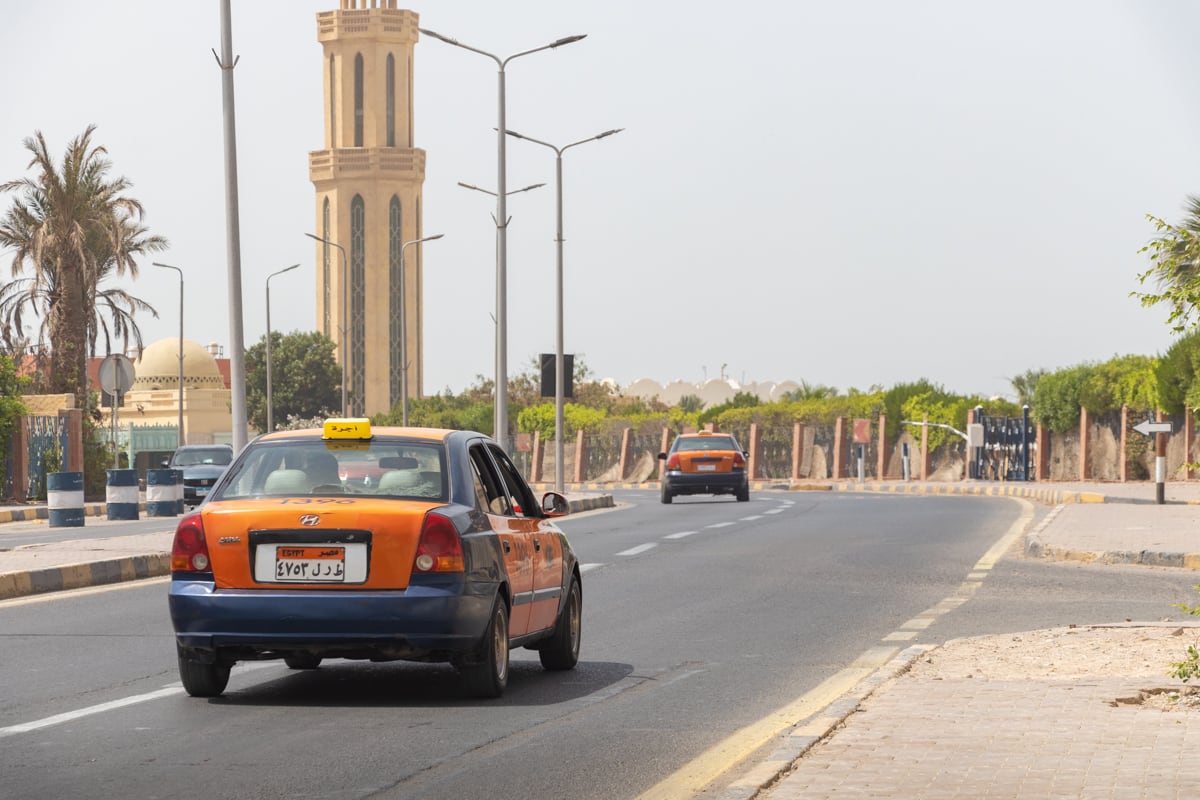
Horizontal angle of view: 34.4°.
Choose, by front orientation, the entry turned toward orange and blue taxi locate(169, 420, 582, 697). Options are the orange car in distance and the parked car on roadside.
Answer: the parked car on roadside

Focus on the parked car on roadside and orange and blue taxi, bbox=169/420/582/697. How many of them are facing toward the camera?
1

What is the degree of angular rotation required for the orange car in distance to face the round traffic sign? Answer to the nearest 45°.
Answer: approximately 90° to its left

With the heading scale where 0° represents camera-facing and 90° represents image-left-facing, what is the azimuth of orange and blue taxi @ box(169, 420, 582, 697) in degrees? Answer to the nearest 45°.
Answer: approximately 225°

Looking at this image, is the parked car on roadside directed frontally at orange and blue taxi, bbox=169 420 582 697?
yes

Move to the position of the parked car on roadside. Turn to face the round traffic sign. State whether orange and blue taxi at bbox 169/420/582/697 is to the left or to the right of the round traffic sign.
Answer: left

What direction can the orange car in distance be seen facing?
away from the camera

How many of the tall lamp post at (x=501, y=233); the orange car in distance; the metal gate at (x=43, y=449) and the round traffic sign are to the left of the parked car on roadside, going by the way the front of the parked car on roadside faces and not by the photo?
2

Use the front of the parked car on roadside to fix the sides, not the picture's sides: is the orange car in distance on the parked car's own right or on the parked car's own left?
on the parked car's own left

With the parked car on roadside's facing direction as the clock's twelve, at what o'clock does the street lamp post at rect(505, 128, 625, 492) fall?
The street lamp post is roughly at 8 o'clock from the parked car on roadside.

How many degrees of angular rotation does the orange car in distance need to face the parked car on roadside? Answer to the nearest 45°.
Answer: approximately 90° to its left

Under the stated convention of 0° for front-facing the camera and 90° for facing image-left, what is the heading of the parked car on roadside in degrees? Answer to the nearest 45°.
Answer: approximately 0°

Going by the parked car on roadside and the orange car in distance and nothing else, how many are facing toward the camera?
1
